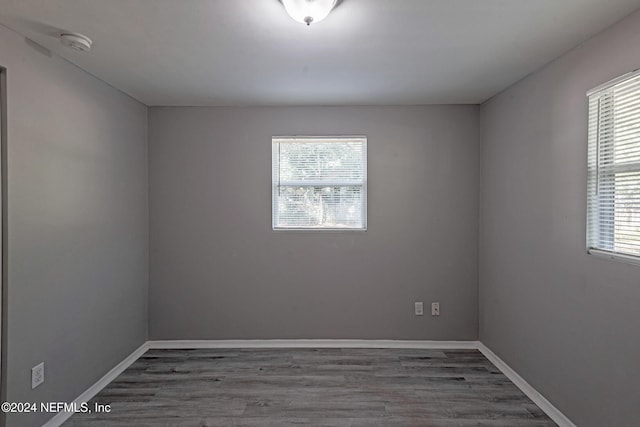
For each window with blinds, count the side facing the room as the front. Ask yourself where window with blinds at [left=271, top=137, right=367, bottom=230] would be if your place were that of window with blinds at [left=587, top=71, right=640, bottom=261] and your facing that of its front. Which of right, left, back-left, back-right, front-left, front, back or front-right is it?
front-right

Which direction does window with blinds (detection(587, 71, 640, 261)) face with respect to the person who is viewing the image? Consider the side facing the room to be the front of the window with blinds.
facing the viewer and to the left of the viewer

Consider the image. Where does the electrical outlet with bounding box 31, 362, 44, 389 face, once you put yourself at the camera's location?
facing the viewer and to the right of the viewer

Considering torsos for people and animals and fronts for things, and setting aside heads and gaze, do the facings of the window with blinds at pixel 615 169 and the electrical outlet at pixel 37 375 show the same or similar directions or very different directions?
very different directions

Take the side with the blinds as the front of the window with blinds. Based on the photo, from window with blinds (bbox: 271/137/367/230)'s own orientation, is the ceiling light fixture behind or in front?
in front

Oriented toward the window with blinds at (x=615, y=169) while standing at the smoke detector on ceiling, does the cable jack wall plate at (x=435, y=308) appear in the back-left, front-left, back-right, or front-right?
front-left

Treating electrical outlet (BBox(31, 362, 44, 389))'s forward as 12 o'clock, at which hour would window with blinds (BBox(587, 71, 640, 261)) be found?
The window with blinds is roughly at 12 o'clock from the electrical outlet.

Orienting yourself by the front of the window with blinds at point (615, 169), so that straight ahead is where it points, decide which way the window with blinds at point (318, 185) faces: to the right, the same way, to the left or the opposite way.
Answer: to the left

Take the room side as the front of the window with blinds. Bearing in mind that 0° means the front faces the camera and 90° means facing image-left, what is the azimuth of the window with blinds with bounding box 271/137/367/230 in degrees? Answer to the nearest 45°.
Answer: approximately 0°

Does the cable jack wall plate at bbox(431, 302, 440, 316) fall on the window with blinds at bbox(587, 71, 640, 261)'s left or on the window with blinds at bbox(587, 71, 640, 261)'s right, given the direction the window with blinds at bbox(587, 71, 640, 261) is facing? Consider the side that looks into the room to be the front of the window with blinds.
on its right

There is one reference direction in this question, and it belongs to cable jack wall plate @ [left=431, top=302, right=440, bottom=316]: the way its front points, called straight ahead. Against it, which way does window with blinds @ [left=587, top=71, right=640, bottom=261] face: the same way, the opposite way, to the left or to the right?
to the right

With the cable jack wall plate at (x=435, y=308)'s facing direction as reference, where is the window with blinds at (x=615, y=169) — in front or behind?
in front

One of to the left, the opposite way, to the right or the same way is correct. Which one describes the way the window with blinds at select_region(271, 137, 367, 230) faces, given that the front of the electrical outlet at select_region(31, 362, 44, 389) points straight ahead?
to the right

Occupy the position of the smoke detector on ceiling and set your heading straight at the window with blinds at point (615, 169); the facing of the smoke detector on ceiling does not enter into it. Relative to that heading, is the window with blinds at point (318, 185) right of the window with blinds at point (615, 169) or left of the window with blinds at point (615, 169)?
left

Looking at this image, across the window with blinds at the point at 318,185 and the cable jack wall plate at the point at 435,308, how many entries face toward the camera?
2

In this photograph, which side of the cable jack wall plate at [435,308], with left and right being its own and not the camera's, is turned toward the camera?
front
